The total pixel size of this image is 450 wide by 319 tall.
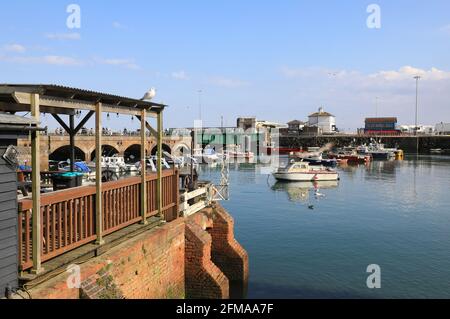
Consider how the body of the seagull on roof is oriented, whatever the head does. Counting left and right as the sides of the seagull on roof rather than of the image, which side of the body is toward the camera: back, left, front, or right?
right
